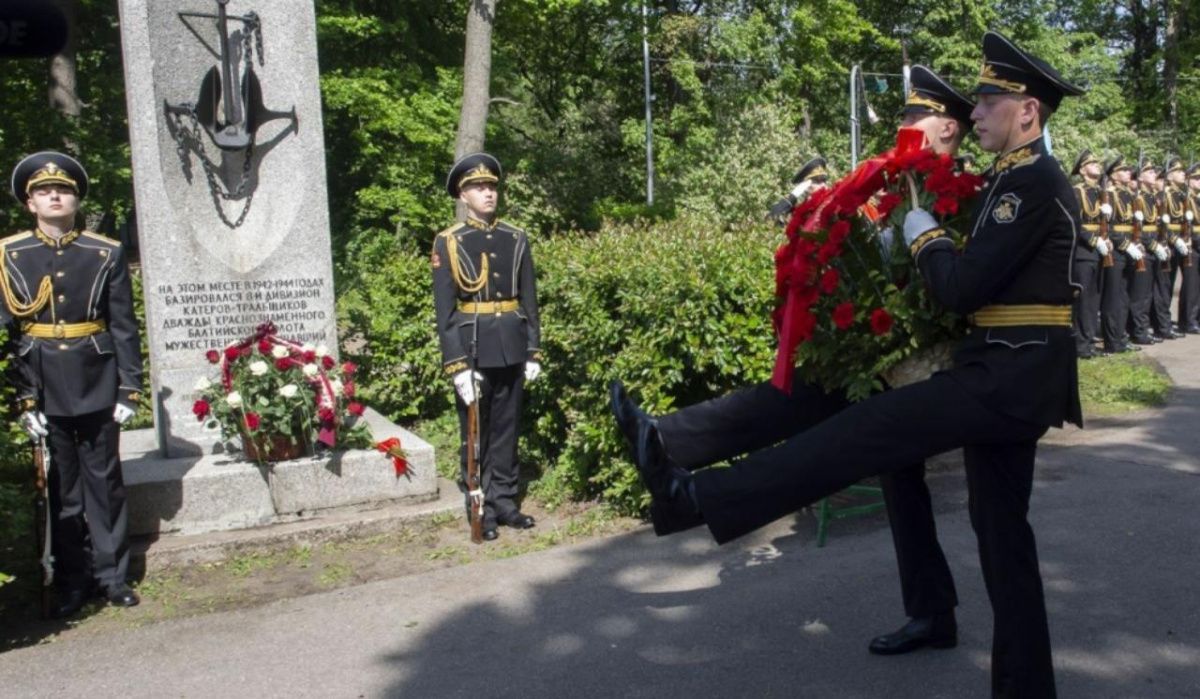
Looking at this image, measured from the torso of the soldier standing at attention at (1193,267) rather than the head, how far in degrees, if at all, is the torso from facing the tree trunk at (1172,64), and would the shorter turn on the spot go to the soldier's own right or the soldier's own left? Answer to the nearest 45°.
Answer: approximately 135° to the soldier's own right

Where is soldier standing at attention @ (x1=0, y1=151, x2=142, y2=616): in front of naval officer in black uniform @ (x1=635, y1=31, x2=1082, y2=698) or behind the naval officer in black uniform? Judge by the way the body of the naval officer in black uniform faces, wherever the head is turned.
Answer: in front

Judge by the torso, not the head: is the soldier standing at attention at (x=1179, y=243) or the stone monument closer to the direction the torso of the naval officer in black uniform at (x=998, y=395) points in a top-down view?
the stone monument

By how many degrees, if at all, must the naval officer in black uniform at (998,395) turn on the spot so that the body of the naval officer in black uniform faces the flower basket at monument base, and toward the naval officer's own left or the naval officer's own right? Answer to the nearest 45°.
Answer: approximately 45° to the naval officer's own right

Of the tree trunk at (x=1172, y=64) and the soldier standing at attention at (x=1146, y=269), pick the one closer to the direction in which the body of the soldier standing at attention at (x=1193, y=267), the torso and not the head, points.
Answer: the soldier standing at attention

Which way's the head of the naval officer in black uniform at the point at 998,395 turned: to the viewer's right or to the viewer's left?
to the viewer's left

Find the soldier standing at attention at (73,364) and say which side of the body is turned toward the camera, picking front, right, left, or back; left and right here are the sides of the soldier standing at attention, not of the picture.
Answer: front

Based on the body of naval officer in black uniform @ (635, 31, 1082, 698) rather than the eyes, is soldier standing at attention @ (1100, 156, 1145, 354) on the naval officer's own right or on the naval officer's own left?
on the naval officer's own right

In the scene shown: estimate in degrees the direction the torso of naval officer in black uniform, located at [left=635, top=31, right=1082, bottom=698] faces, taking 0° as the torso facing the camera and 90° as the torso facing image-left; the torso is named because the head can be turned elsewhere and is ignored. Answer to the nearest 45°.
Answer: approximately 90°

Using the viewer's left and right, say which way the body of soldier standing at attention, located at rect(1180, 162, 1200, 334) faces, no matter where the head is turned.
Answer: facing the viewer and to the left of the viewer

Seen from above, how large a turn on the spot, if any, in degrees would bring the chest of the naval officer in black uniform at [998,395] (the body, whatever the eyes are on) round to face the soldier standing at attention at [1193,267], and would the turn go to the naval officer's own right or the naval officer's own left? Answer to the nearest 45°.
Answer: approximately 90° to the naval officer's own right

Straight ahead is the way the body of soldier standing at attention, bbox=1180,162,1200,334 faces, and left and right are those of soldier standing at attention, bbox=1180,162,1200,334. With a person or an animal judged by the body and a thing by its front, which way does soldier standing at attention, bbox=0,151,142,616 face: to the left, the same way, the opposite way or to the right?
to the left

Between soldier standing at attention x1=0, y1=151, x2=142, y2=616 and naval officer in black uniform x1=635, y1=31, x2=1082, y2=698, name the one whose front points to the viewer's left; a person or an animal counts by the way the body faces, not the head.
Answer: the naval officer in black uniform

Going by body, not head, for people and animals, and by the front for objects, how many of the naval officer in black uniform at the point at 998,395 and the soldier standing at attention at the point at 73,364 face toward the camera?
1

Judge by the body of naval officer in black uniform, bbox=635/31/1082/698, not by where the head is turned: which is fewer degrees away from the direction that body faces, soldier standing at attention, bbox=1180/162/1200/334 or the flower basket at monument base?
the flower basket at monument base

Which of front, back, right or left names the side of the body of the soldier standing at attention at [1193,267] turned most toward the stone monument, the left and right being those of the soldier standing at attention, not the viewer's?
front
